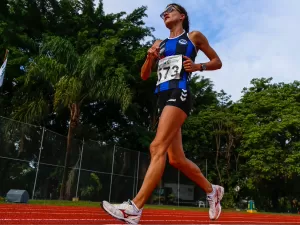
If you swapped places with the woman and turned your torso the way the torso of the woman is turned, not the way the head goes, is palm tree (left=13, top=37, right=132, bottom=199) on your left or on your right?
on your right

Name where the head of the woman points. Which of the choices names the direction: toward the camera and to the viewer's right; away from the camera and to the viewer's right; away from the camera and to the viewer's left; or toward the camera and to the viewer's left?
toward the camera and to the viewer's left

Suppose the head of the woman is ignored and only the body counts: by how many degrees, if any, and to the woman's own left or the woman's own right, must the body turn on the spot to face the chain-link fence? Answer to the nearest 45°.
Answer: approximately 135° to the woman's own right

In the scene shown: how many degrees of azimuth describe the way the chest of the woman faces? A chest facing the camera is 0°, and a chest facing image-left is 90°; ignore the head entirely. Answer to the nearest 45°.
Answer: approximately 45°
